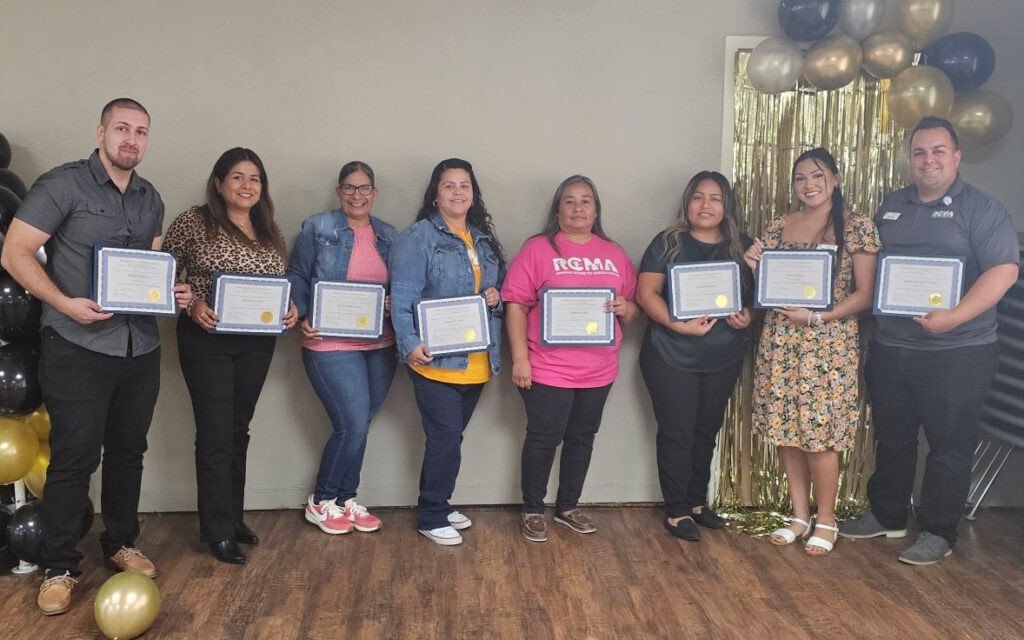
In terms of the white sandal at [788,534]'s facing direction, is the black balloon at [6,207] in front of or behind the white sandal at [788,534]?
in front

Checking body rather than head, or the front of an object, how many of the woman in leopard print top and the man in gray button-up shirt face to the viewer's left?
0

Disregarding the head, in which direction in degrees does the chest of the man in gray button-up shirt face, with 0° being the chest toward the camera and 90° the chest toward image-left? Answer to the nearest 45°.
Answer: approximately 315°

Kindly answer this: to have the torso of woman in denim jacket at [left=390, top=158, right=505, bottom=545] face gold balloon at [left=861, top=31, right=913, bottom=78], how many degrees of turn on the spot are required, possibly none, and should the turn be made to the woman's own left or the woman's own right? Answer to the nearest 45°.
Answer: approximately 45° to the woman's own left

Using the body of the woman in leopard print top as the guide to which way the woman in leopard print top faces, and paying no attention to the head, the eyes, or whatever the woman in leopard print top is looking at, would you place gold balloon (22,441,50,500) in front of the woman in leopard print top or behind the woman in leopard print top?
behind

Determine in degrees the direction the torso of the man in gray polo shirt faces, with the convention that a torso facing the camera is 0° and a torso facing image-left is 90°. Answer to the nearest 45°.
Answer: approximately 45°

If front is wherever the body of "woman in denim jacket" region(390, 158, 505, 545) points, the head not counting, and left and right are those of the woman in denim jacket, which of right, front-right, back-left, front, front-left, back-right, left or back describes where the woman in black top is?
front-left

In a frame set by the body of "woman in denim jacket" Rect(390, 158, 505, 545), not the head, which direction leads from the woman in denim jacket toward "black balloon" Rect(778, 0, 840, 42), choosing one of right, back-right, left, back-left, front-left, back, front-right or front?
front-left
